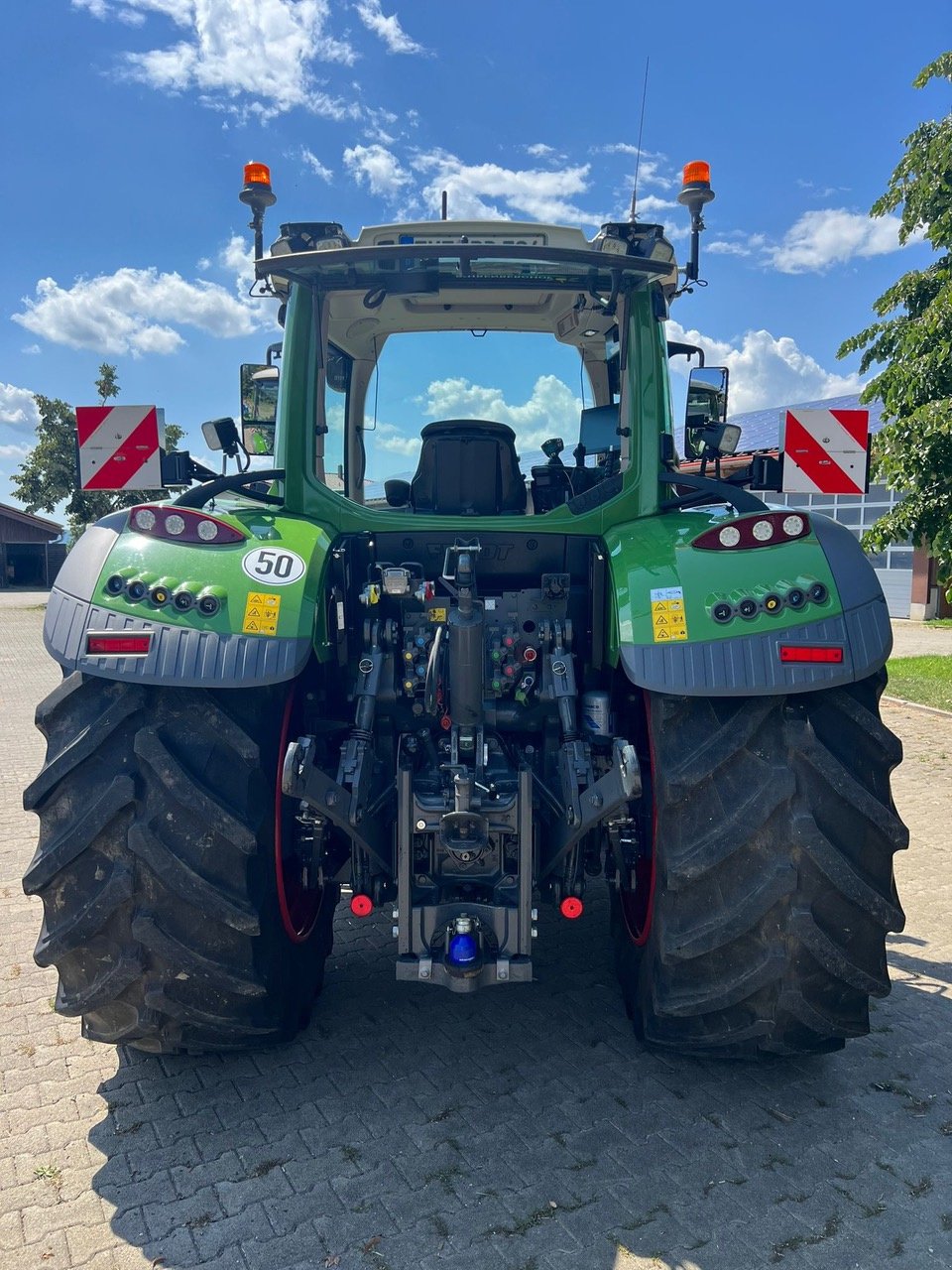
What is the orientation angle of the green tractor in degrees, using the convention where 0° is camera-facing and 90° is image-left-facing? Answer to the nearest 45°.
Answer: approximately 180°

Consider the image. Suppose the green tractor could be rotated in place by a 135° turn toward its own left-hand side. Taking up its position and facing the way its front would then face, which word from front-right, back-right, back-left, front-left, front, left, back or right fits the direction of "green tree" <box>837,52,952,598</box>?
back

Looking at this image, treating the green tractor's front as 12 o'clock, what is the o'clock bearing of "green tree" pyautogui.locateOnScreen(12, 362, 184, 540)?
The green tree is roughly at 11 o'clock from the green tractor.
